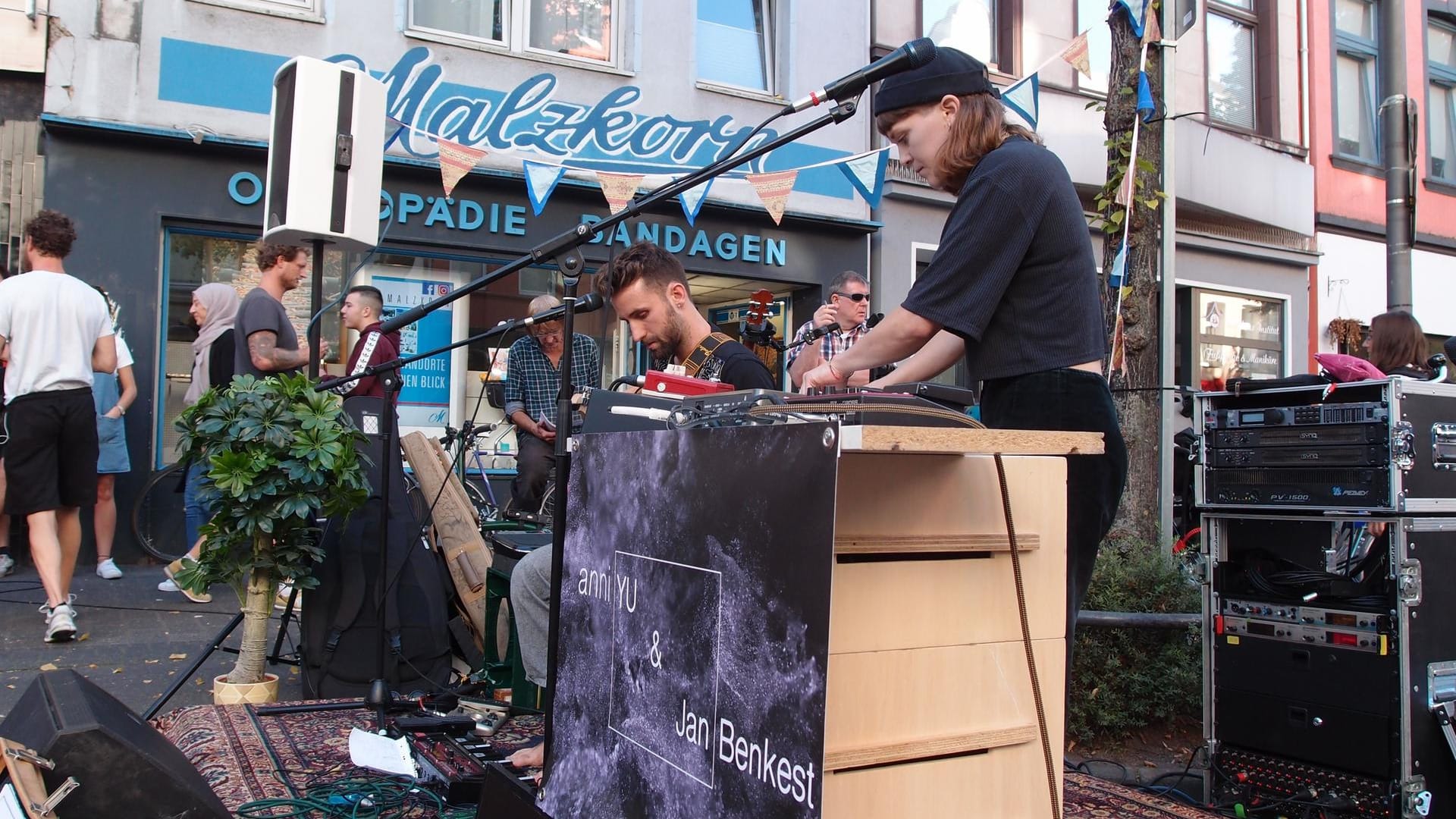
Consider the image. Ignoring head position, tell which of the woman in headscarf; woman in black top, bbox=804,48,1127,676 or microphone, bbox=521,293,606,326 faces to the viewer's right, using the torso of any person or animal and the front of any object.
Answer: the microphone

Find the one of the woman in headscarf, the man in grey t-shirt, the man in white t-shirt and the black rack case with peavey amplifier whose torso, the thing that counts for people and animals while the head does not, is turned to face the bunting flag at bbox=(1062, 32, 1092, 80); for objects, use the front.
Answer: the man in grey t-shirt

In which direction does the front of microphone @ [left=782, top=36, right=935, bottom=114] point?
to the viewer's right

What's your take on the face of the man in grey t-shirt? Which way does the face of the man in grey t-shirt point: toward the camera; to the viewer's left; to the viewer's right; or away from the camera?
to the viewer's right

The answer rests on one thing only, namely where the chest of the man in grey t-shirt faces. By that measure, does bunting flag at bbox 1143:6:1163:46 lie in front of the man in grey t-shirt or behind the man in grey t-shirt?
in front

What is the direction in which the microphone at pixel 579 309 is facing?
to the viewer's right

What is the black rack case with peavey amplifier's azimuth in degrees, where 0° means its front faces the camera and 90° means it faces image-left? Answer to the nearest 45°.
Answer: approximately 45°

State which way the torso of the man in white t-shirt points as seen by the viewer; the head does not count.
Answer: away from the camera

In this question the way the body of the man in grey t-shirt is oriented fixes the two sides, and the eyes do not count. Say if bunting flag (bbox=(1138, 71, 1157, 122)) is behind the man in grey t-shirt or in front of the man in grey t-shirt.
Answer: in front

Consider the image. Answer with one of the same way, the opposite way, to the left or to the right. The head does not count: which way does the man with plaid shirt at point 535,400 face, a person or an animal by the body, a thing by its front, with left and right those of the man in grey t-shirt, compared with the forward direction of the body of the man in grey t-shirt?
to the right

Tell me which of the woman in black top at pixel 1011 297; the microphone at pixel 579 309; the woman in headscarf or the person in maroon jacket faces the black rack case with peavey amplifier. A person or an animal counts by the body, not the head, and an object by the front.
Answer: the microphone
